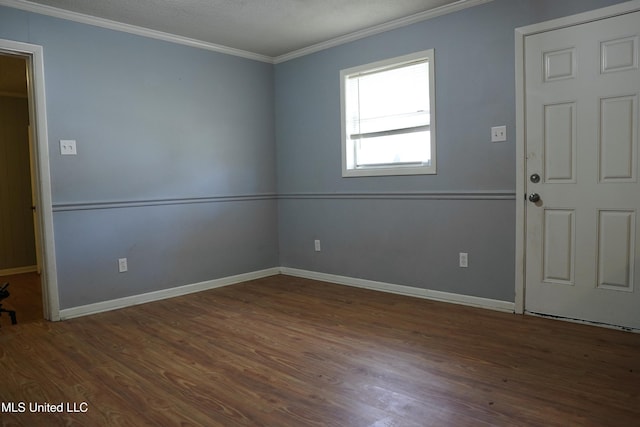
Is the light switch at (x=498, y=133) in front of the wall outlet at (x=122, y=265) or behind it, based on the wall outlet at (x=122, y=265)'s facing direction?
in front

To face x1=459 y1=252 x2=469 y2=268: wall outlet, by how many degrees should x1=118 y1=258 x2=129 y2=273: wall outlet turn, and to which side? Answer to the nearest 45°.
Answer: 0° — it already faces it

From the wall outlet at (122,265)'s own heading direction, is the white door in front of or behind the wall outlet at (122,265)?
in front

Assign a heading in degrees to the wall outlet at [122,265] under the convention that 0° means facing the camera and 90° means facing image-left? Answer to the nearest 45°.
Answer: approximately 315°
